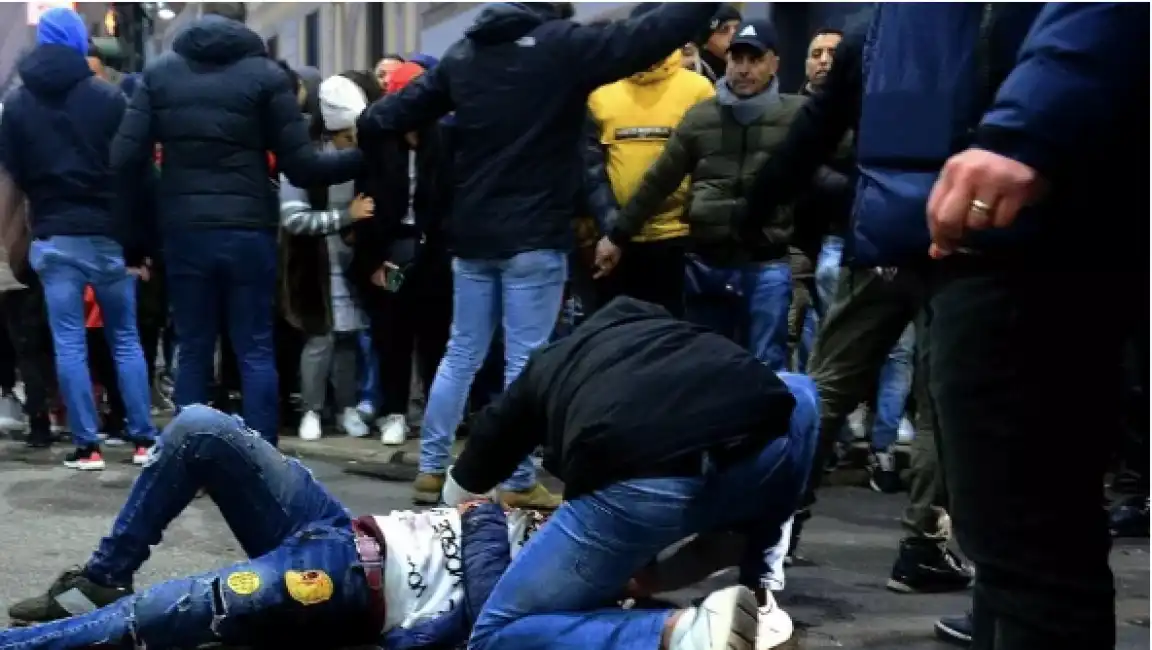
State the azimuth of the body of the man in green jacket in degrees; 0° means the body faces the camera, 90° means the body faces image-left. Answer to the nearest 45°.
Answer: approximately 0°

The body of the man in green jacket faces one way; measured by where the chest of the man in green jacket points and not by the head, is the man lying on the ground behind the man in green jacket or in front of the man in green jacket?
in front
